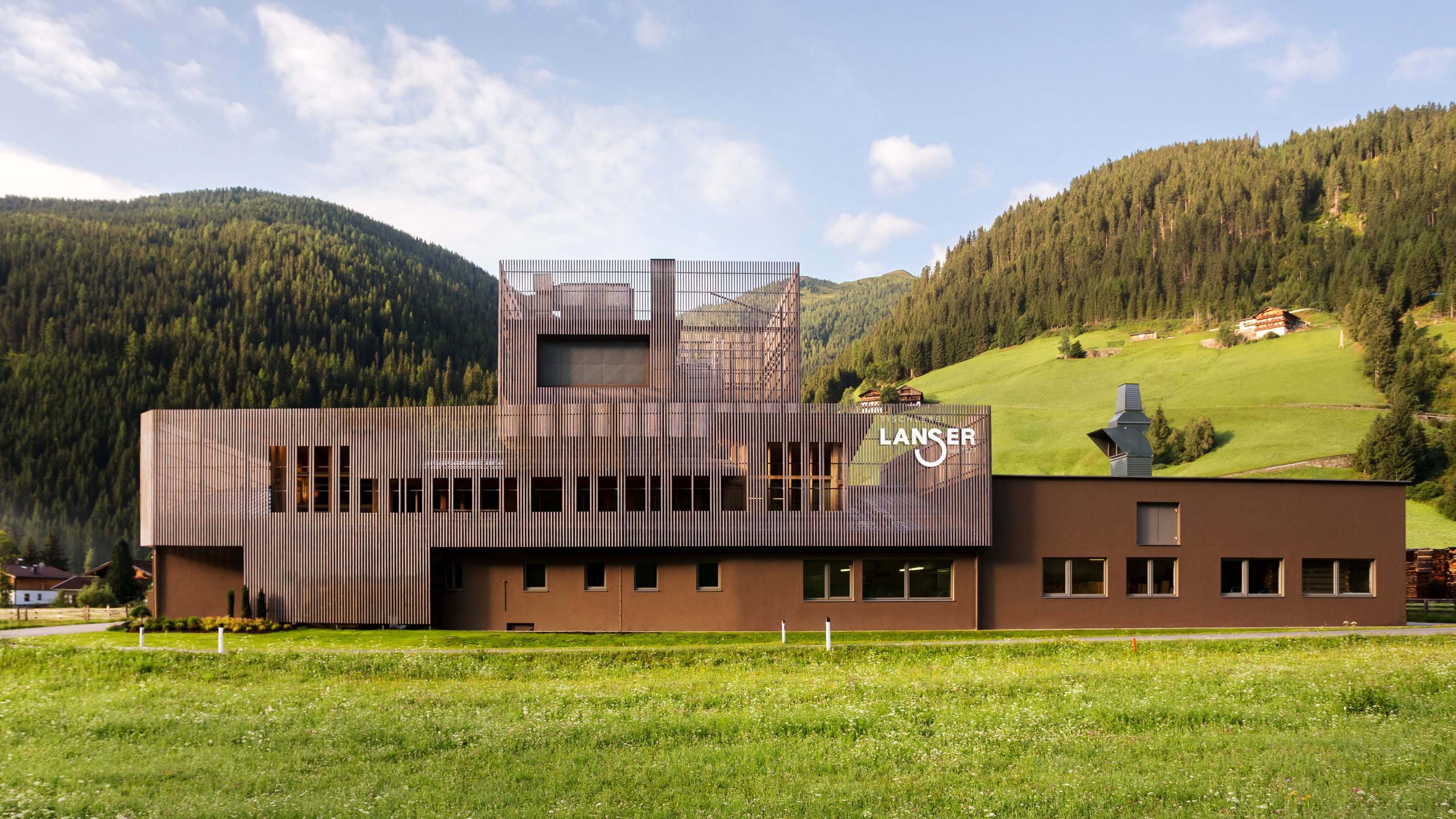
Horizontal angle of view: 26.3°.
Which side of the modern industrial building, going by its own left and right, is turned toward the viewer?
front
